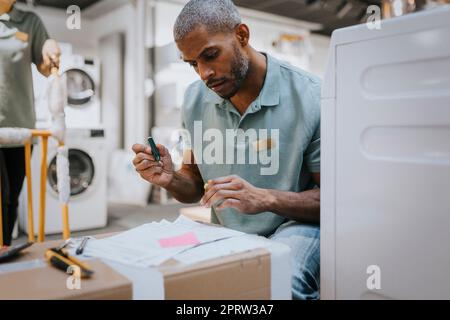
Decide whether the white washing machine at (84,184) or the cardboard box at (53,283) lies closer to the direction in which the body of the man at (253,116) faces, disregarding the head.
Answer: the cardboard box

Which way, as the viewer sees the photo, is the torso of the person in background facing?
toward the camera

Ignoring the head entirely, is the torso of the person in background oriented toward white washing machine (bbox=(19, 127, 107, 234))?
no

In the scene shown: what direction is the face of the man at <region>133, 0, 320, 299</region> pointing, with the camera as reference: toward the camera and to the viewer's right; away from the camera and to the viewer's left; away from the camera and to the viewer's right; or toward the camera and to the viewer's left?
toward the camera and to the viewer's left

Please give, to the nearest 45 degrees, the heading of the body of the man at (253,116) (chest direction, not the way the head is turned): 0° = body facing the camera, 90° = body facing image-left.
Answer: approximately 45°

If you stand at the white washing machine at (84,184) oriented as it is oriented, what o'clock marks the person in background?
The person in background is roughly at 2 o'clock from the white washing machine.

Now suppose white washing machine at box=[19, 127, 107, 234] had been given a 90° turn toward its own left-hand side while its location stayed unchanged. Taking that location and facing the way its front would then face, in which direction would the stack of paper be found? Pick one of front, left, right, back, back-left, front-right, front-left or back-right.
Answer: back-right

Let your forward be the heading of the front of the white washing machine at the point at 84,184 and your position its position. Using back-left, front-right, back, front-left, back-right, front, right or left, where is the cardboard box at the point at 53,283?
front-right

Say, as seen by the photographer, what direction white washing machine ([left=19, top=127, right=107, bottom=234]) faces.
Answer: facing the viewer and to the right of the viewer

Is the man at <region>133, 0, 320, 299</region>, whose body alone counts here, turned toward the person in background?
no
